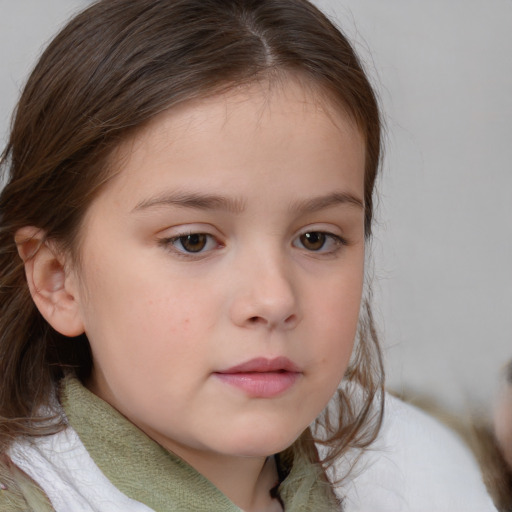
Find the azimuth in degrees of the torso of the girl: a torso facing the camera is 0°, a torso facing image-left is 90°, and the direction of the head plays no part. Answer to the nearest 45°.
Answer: approximately 315°

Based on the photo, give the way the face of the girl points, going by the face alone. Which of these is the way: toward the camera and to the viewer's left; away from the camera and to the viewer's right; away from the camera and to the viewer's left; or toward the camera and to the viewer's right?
toward the camera and to the viewer's right
